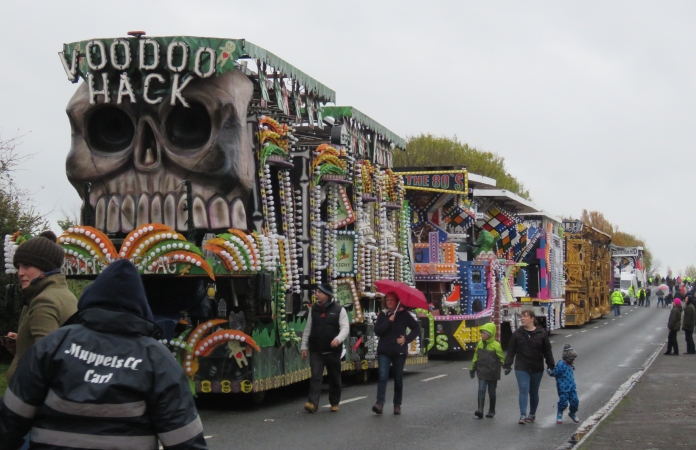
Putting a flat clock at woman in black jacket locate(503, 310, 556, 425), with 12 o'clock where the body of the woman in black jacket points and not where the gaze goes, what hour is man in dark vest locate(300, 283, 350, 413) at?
The man in dark vest is roughly at 3 o'clock from the woman in black jacket.

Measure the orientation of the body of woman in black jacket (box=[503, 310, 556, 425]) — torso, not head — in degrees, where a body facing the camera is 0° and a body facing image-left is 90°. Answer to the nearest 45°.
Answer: approximately 0°

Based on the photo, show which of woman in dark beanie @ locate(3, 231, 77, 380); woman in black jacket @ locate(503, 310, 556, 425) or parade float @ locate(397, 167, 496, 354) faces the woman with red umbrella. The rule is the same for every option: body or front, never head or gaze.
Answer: the parade float

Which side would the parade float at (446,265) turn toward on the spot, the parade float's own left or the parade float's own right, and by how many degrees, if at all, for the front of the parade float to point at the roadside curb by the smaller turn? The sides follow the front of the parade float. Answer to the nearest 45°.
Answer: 0° — it already faces it

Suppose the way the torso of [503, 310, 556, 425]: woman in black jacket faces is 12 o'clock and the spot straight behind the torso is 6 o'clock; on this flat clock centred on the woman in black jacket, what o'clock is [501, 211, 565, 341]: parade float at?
The parade float is roughly at 6 o'clock from the woman in black jacket.

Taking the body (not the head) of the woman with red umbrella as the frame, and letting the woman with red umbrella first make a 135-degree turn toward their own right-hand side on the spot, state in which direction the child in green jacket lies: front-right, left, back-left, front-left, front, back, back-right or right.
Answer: back-right

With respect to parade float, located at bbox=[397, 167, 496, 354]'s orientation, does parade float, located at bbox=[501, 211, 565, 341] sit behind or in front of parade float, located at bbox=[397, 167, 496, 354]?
behind

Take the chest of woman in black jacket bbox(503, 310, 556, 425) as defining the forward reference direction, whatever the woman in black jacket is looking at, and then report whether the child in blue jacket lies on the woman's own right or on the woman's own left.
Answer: on the woman's own left
